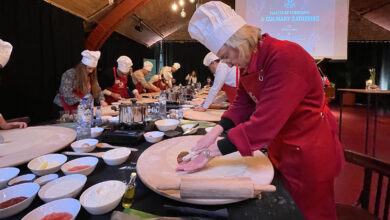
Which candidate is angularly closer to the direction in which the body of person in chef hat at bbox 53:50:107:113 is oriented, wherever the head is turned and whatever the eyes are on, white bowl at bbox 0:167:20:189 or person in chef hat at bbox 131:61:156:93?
the white bowl

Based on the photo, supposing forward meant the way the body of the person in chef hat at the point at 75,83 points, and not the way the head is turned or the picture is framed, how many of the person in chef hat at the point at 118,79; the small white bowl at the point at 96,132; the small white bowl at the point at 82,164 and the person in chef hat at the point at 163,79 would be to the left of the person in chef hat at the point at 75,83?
2

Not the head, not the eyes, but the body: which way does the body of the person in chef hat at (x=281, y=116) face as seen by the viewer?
to the viewer's left

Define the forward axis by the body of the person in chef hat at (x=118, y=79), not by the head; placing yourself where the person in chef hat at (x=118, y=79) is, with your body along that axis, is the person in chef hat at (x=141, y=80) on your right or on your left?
on your left

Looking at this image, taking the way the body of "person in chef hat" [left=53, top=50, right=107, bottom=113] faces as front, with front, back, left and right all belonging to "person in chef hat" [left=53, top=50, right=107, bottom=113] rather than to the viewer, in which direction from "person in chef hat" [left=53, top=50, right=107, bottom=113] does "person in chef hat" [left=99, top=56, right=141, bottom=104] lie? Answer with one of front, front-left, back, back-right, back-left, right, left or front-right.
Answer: left

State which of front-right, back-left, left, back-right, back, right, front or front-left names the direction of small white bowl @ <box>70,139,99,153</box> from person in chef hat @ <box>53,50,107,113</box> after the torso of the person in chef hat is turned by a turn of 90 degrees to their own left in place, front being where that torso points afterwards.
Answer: back-right

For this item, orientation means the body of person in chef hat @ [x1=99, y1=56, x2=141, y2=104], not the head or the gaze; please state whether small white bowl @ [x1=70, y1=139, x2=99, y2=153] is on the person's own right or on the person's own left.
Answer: on the person's own right

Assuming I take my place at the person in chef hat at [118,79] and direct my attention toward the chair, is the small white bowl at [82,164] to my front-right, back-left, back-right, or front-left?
front-right

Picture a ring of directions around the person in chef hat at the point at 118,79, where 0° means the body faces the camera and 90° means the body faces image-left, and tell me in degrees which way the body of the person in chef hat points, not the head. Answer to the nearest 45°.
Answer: approximately 315°

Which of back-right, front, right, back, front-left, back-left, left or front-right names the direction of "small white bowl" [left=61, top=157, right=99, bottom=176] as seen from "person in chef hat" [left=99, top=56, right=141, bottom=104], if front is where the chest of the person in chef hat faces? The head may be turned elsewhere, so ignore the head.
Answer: front-right

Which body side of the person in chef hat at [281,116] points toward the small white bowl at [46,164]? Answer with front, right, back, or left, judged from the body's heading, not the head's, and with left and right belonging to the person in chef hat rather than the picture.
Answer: front

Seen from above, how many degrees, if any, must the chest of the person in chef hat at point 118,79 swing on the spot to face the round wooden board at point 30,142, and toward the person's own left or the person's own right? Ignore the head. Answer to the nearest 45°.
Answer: approximately 45° to the person's own right

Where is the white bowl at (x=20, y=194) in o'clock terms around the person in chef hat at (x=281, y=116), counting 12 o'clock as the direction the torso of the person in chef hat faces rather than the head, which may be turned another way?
The white bowl is roughly at 11 o'clock from the person in chef hat.

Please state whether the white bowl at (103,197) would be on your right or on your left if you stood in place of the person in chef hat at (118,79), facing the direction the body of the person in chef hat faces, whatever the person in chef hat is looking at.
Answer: on your right

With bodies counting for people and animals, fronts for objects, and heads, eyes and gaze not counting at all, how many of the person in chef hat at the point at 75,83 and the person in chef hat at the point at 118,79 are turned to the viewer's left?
0

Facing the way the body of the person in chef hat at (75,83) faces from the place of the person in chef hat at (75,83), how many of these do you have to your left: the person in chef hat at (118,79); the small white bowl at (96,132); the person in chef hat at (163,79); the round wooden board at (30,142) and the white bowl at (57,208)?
2

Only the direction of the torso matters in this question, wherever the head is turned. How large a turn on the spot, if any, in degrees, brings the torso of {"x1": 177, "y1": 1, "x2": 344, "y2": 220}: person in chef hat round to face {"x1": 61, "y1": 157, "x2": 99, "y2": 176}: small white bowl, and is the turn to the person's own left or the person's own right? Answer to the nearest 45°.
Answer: approximately 45° to the person's own left

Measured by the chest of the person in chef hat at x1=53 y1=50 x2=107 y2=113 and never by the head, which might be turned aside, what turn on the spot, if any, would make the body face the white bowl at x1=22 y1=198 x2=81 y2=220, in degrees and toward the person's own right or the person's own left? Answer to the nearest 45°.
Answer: approximately 45° to the person's own right

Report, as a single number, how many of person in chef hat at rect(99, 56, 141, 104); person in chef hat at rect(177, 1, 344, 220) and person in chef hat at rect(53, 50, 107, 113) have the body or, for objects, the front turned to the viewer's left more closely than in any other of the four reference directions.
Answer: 1
